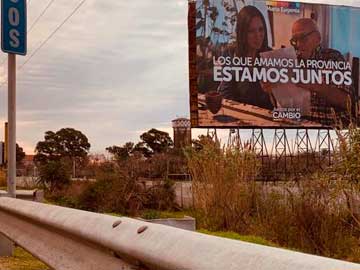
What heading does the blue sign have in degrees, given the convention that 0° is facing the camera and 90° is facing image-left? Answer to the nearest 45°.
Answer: approximately 0°

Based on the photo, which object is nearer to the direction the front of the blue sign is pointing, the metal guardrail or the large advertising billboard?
the metal guardrail

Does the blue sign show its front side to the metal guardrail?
yes

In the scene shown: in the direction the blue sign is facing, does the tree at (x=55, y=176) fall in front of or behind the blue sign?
behind

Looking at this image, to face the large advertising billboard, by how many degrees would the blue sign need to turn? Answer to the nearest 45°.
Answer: approximately 135° to its left
